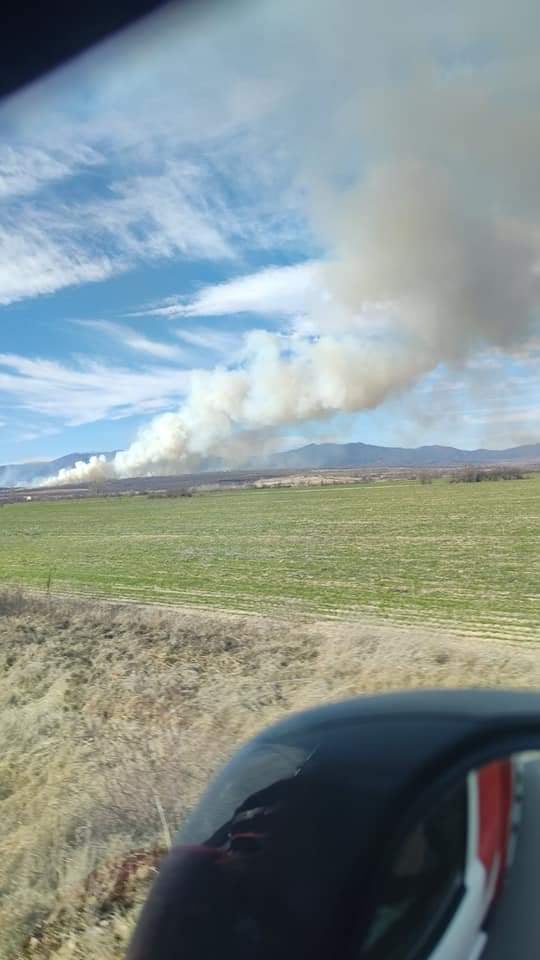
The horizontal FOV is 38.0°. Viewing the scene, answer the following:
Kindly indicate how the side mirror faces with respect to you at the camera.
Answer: facing the viewer and to the right of the viewer
